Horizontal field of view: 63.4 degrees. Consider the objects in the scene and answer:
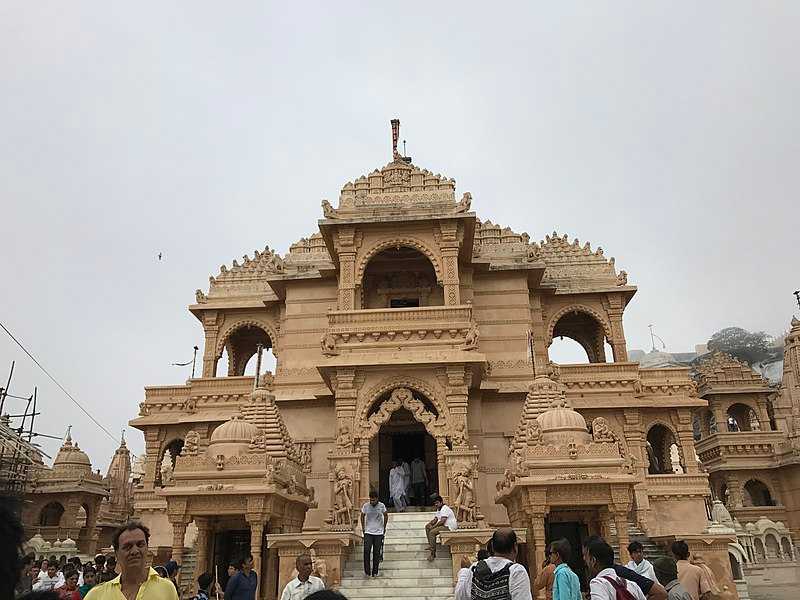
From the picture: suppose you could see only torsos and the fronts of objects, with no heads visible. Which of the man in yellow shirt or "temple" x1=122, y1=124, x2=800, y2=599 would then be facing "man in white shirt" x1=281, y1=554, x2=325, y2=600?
the temple

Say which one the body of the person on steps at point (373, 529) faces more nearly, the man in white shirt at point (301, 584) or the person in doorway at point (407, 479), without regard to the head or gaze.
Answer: the man in white shirt

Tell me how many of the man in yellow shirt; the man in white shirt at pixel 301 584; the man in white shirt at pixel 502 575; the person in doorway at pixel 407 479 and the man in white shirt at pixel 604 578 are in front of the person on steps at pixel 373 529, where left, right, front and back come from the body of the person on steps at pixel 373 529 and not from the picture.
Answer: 4

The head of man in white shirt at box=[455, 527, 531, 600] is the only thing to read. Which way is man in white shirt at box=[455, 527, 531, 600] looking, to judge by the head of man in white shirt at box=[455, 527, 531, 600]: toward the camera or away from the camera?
away from the camera

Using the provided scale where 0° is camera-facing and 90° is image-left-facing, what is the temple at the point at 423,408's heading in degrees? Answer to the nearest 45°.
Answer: approximately 0°

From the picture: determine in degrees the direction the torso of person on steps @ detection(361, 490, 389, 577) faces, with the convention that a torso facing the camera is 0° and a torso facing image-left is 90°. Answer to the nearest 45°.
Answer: approximately 0°

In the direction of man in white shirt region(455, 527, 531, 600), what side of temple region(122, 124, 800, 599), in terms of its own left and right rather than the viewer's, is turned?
front

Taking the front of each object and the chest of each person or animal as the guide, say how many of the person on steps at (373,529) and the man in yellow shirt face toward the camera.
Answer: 2

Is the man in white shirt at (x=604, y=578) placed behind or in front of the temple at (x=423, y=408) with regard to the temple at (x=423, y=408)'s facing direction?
in front

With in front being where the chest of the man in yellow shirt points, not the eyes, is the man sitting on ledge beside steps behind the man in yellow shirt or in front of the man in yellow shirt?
behind

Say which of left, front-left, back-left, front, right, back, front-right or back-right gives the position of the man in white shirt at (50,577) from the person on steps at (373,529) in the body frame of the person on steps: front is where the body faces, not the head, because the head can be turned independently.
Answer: right
